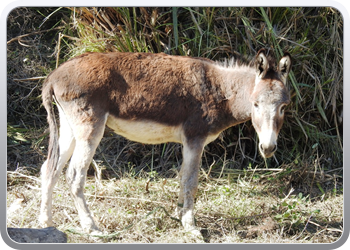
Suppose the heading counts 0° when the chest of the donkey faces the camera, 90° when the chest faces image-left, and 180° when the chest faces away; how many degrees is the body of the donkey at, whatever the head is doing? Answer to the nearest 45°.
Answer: approximately 270°
